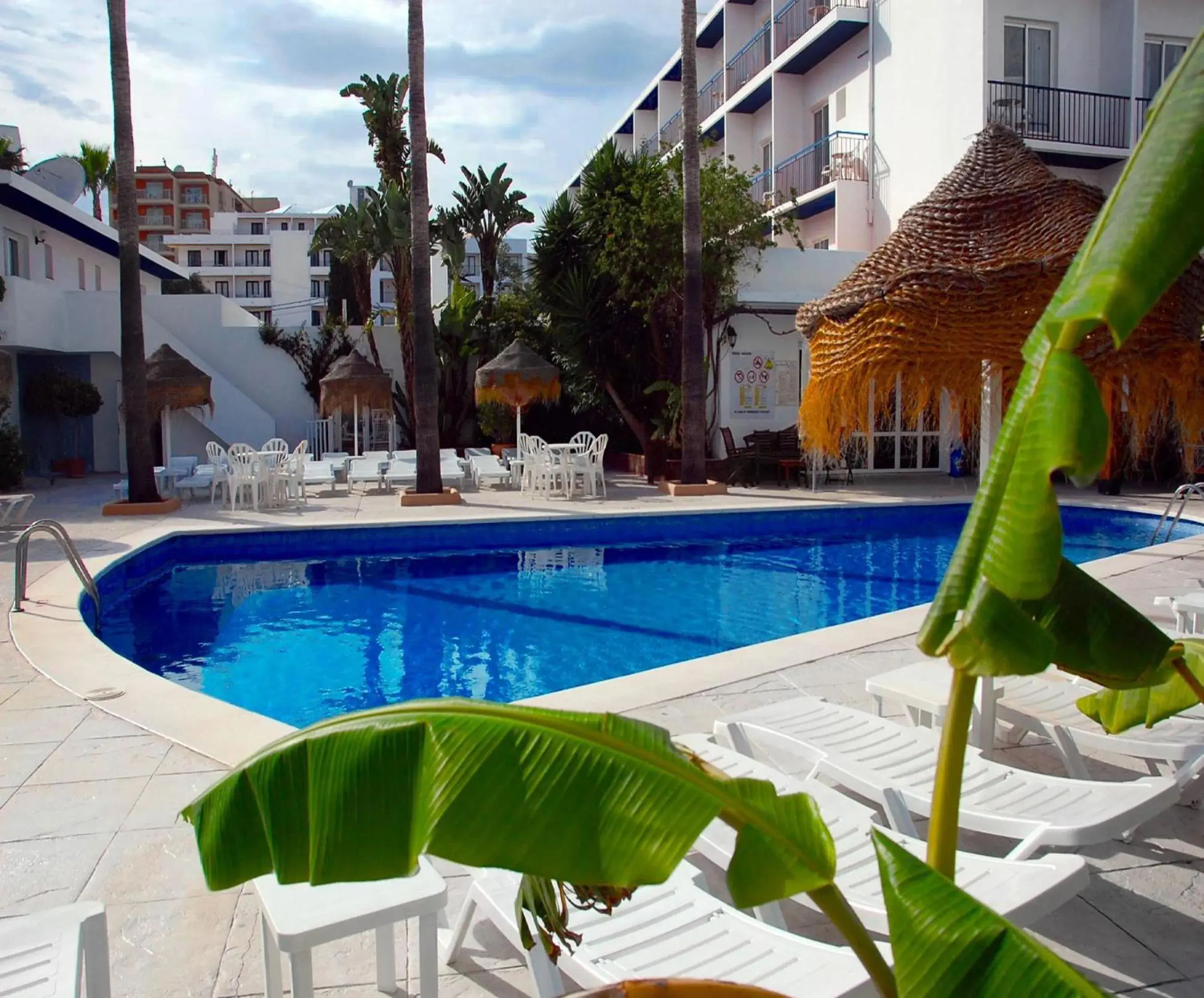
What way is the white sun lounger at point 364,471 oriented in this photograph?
toward the camera

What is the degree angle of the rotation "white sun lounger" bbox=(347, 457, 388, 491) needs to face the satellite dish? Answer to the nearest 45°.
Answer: approximately 135° to its right

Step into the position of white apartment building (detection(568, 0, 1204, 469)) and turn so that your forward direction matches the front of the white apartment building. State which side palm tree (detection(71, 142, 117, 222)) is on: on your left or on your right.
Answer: on your right

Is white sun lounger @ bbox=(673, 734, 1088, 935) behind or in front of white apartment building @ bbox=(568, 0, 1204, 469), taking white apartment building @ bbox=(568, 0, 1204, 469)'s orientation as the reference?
in front

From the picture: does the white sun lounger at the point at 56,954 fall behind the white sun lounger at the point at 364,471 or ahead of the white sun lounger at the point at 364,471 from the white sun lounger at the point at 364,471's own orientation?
ahead

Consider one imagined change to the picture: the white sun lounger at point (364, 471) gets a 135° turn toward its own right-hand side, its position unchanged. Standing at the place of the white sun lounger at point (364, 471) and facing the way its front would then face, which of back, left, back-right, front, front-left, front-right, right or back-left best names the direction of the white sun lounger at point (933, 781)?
back-left

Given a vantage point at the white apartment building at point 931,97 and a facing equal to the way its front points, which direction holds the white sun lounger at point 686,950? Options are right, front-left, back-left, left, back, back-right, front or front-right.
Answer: front-left
